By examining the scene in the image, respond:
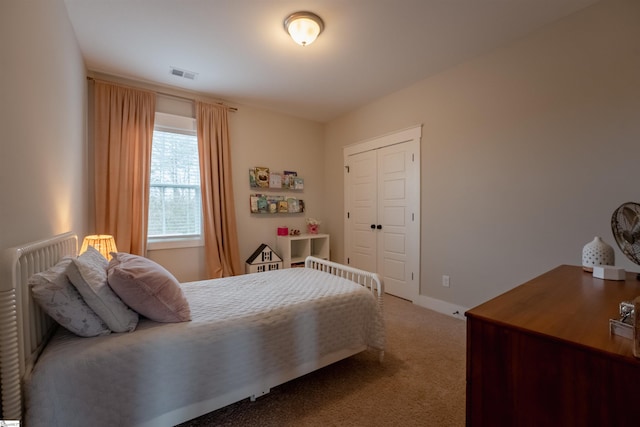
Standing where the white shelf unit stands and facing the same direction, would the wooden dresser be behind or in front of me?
in front

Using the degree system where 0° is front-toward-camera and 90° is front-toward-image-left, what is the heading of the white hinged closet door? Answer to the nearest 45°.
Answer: approximately 45°

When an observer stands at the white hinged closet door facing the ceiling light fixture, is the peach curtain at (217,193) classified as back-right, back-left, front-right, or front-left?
front-right

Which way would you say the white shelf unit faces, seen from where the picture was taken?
facing the viewer and to the right of the viewer

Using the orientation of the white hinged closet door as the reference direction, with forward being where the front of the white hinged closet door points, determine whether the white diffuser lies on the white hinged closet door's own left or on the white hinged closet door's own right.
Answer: on the white hinged closet door's own left

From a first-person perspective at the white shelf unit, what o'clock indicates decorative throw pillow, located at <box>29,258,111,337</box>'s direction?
The decorative throw pillow is roughly at 2 o'clock from the white shelf unit.

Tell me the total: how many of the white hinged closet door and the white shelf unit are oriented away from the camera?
0

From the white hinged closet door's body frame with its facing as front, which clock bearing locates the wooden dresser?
The wooden dresser is roughly at 10 o'clock from the white hinged closet door.

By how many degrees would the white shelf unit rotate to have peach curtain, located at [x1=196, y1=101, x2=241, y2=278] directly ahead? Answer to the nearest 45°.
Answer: approximately 90° to its right

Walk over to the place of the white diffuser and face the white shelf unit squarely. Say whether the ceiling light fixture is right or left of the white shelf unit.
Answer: left

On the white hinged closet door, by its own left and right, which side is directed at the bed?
front

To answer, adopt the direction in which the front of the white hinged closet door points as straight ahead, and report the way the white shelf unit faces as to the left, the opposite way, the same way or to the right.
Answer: to the left

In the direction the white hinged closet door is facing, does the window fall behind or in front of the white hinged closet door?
in front

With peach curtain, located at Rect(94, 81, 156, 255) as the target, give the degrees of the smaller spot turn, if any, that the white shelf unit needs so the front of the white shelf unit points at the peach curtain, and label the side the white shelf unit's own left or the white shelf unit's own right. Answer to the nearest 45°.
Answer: approximately 90° to the white shelf unit's own right

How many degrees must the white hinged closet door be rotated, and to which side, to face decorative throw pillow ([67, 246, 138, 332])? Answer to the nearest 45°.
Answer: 0° — it already faces it

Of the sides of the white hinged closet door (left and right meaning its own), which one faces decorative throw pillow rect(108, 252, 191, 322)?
front

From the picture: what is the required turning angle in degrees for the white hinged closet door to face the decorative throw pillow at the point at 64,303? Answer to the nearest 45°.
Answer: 0° — it already faces it
